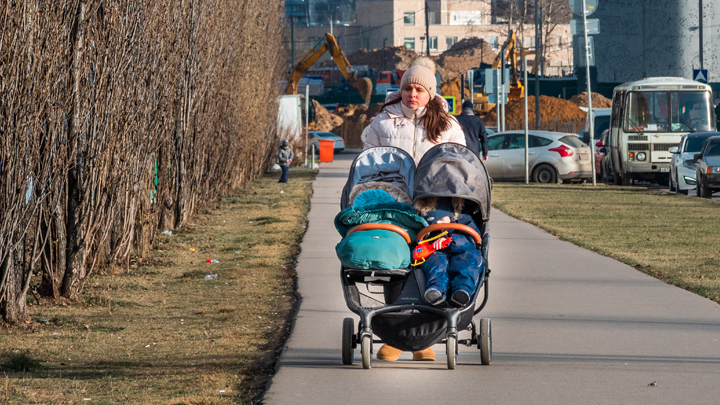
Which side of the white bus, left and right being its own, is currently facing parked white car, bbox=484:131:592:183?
right

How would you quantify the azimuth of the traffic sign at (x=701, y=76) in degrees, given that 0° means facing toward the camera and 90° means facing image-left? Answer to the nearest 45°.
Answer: approximately 0°

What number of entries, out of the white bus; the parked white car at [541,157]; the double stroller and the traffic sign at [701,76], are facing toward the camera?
3

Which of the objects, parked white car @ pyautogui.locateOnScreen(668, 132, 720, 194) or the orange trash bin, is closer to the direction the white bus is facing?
the parked white car

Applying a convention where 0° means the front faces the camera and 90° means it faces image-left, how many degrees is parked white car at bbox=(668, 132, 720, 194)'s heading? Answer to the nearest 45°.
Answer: approximately 0°

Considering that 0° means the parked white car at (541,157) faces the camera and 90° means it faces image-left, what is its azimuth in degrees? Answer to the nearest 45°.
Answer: approximately 135°

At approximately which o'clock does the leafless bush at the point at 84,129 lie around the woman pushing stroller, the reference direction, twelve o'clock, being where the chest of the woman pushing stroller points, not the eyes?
The leafless bush is roughly at 4 o'clock from the woman pushing stroller.

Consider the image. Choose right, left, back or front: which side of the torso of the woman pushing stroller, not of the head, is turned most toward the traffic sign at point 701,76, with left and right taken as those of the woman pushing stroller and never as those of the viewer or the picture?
back

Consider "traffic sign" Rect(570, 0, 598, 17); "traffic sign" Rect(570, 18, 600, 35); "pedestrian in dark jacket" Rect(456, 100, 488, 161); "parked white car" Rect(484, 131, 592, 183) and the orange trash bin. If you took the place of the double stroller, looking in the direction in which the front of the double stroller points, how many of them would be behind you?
5
